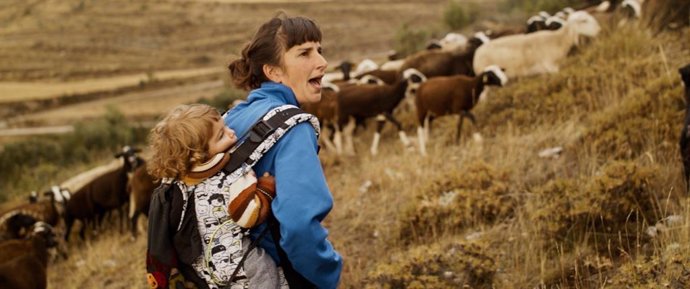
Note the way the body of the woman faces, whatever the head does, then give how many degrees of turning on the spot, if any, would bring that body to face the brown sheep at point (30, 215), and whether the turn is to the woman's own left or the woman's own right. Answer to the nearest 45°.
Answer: approximately 135° to the woman's own left

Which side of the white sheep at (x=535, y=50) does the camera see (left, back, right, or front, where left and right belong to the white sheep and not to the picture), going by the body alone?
right

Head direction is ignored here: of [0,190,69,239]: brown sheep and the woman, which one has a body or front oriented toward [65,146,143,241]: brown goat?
[0,190,69,239]: brown sheep

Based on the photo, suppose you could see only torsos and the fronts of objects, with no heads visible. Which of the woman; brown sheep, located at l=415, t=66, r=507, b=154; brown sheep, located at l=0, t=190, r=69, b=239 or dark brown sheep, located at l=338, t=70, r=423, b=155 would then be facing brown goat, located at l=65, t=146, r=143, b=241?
brown sheep, located at l=0, t=190, r=69, b=239

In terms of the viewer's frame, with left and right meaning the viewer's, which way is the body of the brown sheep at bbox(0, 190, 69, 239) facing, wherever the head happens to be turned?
facing to the right of the viewer

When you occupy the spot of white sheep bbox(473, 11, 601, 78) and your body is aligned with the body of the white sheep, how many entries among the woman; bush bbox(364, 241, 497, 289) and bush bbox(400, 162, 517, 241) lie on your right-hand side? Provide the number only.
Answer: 3

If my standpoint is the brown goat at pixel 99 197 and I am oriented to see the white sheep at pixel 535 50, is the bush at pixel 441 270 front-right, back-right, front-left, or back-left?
front-right

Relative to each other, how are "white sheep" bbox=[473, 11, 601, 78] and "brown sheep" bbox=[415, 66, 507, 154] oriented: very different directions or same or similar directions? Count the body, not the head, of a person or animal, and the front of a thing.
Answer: same or similar directions

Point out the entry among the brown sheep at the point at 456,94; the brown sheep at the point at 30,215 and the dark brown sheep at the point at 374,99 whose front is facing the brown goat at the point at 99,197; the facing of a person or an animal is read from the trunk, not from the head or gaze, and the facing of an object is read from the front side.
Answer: the brown sheep at the point at 30,215

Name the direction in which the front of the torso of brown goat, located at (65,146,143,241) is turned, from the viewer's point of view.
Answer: to the viewer's right

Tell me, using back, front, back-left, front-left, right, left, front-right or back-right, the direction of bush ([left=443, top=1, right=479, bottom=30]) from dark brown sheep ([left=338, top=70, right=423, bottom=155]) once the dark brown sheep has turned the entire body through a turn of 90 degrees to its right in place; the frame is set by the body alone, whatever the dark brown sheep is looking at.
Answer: back

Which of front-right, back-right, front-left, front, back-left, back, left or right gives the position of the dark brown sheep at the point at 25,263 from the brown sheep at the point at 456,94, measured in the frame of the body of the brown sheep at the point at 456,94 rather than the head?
back-right

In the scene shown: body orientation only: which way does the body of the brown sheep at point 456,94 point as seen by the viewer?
to the viewer's right

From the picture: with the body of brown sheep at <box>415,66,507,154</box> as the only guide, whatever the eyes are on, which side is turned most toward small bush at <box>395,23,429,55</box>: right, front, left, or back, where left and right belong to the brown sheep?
left

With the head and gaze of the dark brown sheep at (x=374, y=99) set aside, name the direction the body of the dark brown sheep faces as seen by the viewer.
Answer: to the viewer's right

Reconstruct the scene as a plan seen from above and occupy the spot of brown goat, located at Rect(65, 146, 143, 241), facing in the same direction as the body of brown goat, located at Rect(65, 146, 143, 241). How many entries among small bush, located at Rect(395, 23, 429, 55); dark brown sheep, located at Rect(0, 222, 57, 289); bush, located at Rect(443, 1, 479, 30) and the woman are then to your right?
2

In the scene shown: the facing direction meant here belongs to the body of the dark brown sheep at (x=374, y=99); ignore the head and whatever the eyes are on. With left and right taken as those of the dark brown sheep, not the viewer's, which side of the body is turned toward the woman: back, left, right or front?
right

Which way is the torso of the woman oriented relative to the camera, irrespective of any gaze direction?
to the viewer's right

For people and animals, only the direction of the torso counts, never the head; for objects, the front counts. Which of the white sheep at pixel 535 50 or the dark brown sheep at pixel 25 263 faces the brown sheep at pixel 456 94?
the dark brown sheep at pixel 25 263
